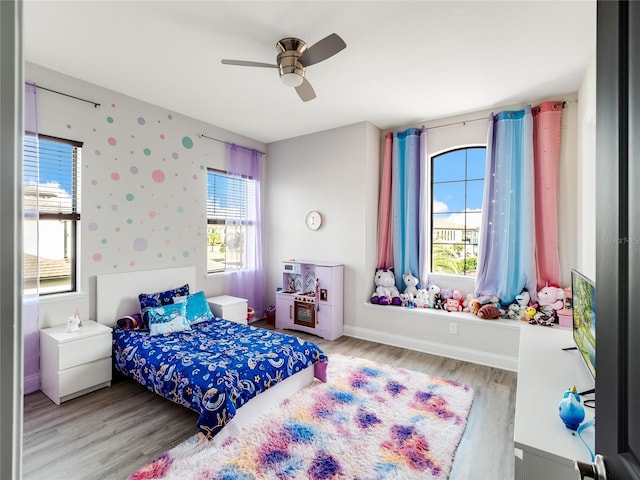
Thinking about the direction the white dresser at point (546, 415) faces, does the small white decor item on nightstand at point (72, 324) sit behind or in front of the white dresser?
in front

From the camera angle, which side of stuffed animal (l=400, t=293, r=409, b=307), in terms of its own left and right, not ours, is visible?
front

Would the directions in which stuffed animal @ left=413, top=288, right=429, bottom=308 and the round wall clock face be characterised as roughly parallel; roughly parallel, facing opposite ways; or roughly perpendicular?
roughly parallel

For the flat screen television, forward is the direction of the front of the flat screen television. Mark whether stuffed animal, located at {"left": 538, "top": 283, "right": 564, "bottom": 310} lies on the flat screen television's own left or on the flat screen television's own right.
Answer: on the flat screen television's own right

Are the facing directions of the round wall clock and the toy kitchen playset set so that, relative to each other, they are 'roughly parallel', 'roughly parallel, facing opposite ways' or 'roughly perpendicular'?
roughly parallel

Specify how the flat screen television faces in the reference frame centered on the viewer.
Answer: facing to the left of the viewer

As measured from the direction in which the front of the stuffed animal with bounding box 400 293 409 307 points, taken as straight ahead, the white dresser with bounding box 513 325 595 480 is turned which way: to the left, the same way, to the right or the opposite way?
to the right

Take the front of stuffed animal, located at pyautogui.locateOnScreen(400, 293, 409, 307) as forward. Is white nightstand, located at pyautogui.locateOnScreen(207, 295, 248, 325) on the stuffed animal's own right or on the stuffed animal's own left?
on the stuffed animal's own right

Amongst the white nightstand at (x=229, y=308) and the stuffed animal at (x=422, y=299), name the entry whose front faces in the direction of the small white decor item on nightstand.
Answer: the stuffed animal

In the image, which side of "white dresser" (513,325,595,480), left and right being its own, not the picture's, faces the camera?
left

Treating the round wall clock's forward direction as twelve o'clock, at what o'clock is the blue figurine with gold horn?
The blue figurine with gold horn is roughly at 10 o'clock from the round wall clock.

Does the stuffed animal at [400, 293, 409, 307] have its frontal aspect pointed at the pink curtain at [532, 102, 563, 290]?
no

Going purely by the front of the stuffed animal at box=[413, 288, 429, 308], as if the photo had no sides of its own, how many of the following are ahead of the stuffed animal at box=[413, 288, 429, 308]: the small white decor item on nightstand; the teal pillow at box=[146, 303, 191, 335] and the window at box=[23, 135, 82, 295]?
3

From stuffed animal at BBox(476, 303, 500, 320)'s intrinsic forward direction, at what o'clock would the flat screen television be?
The flat screen television is roughly at 10 o'clock from the stuffed animal.

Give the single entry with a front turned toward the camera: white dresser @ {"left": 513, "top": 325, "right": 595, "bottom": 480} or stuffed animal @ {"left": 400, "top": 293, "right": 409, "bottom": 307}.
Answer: the stuffed animal
